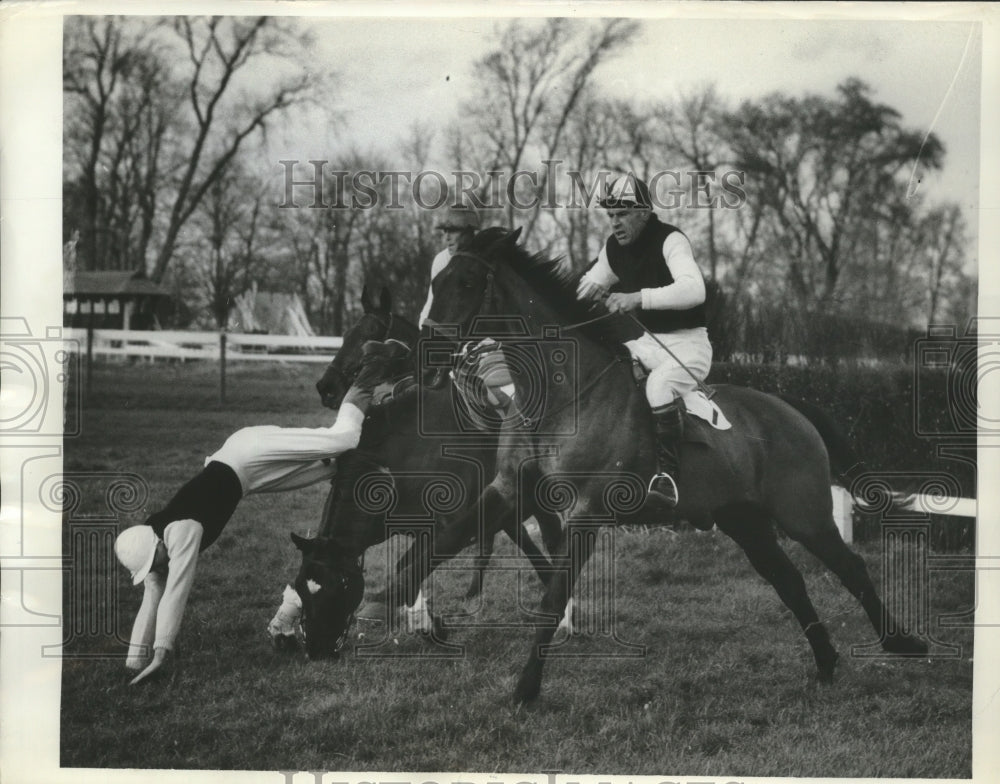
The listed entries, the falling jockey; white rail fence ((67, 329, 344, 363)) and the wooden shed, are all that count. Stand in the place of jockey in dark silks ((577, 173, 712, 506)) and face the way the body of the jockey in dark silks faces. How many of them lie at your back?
0

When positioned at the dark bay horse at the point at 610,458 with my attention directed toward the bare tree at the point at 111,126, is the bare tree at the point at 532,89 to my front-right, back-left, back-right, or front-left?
front-right

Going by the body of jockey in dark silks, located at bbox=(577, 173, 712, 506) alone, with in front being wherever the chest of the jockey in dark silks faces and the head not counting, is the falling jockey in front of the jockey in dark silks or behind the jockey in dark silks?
in front

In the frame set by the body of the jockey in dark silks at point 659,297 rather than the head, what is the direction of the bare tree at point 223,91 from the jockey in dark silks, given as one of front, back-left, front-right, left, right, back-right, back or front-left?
front-right

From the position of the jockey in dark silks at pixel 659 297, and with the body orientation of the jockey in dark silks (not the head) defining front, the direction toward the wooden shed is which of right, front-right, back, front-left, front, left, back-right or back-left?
front-right

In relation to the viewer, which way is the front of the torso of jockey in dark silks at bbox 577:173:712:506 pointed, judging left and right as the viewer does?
facing the viewer and to the left of the viewer

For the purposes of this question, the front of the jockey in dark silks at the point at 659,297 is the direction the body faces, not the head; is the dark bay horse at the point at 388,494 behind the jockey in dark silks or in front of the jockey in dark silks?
in front
